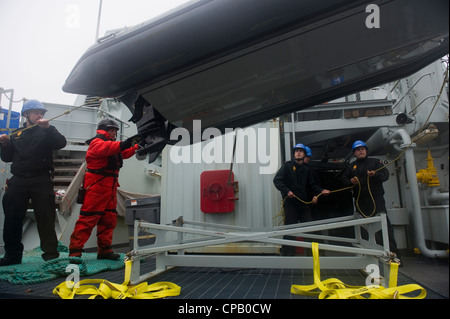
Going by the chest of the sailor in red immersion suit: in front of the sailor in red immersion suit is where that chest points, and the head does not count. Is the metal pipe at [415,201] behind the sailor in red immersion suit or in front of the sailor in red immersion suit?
in front

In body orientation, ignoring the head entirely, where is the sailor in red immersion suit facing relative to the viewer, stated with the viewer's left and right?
facing to the right of the viewer

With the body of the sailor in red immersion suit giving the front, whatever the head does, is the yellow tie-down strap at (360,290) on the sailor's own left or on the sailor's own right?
on the sailor's own right

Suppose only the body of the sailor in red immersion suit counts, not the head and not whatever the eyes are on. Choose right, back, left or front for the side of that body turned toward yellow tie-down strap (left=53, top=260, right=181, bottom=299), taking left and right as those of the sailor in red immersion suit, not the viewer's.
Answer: right
